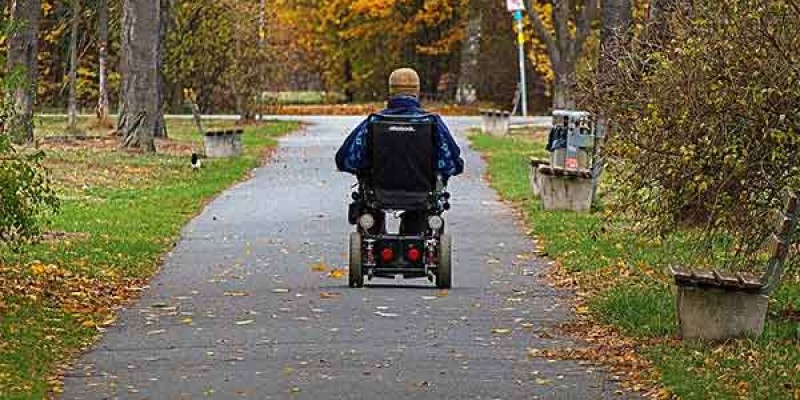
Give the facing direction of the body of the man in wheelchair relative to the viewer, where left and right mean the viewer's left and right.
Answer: facing away from the viewer

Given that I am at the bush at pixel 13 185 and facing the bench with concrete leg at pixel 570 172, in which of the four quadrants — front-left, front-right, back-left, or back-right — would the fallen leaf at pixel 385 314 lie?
front-right

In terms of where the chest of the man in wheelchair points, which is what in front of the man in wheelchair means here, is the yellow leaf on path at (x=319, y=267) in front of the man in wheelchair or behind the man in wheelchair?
in front

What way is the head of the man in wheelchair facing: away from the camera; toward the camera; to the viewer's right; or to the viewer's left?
away from the camera

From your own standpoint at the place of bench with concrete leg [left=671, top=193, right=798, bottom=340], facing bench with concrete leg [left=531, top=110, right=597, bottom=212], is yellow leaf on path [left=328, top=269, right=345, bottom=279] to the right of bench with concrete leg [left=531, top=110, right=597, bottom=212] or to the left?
left

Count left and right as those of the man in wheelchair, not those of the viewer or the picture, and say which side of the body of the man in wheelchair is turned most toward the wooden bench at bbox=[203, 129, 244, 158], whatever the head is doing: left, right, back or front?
front

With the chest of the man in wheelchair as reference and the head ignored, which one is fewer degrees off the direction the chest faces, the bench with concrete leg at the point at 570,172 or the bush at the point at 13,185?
the bench with concrete leg

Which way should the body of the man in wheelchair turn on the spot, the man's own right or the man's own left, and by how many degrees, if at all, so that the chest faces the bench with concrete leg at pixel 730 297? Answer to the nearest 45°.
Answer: approximately 135° to the man's own right
